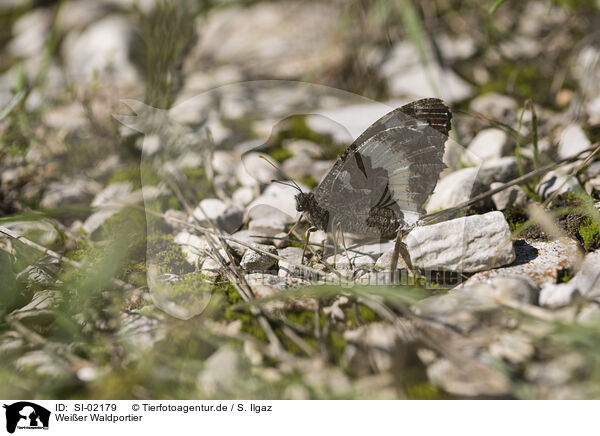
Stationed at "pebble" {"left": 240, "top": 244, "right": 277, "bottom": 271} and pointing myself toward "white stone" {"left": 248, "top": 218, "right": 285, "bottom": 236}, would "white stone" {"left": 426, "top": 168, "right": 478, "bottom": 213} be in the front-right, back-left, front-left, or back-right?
front-right

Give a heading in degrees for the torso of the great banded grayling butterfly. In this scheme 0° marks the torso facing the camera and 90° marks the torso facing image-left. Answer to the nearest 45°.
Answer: approximately 90°

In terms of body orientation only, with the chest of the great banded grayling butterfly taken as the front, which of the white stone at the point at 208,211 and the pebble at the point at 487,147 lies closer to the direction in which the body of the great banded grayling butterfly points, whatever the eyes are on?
the white stone

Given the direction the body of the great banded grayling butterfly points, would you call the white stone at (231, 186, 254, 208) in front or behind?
in front

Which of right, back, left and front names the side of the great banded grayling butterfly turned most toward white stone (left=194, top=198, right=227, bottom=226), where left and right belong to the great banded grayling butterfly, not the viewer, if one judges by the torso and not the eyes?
front

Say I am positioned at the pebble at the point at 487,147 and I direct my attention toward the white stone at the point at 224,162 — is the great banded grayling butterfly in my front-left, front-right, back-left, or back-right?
front-left

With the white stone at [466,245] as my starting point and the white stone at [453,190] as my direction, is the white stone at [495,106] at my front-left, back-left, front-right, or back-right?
front-right
